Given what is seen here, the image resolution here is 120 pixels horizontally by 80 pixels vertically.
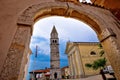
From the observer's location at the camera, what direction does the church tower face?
facing the viewer

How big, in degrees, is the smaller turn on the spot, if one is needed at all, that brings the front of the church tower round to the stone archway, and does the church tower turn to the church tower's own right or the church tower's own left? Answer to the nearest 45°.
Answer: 0° — it already faces it
